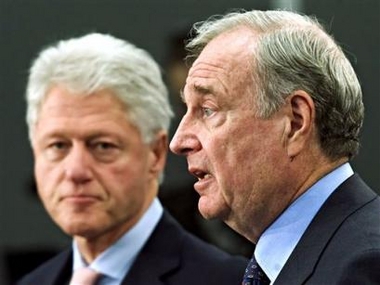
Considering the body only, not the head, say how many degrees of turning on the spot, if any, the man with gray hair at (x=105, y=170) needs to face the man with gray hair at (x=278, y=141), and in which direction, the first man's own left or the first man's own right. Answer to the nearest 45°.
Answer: approximately 90° to the first man's own left

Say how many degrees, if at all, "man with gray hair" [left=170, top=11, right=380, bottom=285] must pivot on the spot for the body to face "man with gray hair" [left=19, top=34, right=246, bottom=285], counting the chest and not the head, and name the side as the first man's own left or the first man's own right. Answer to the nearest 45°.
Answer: approximately 45° to the first man's own right

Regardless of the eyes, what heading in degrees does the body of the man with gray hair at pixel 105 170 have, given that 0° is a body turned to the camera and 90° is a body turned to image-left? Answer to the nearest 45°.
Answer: approximately 45°

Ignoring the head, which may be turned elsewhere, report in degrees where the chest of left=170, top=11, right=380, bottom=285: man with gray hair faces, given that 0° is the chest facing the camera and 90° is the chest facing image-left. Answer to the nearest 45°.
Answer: approximately 90°
